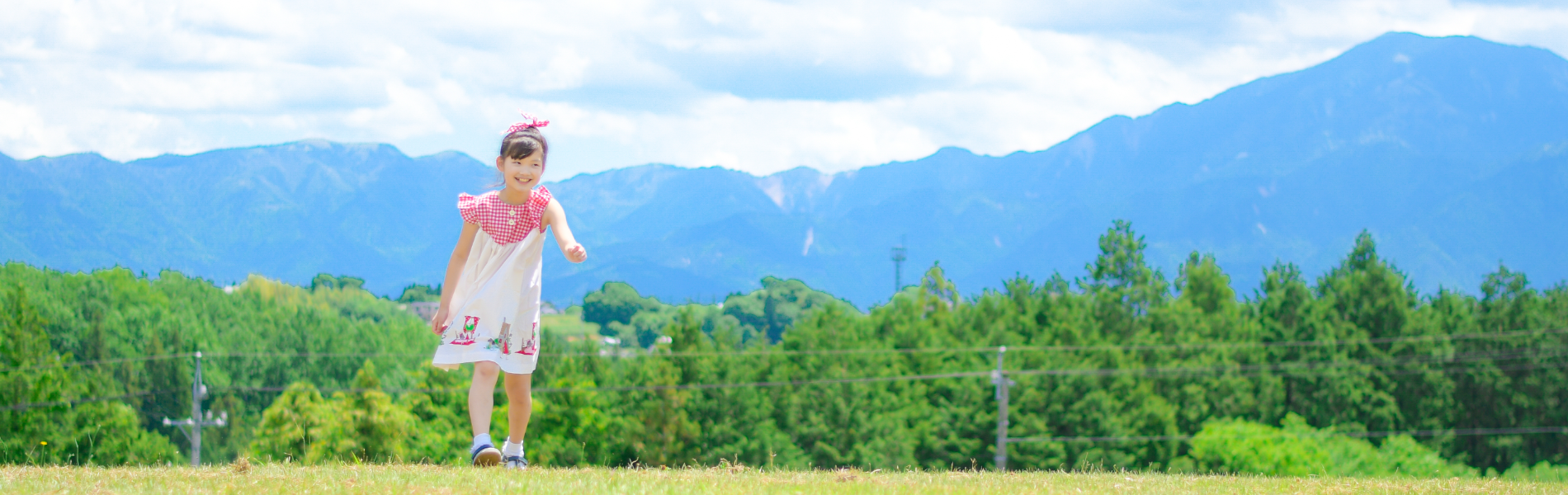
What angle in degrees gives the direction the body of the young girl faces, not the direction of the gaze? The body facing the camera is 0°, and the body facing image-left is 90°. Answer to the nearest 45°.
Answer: approximately 0°
